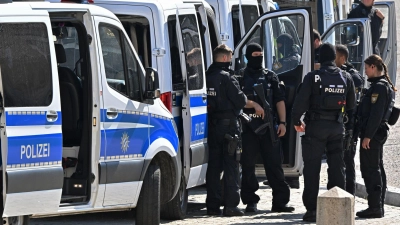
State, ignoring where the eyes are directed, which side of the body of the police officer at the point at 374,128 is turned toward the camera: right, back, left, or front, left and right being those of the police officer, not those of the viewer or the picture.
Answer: left

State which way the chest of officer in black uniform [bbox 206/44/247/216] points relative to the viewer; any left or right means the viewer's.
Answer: facing away from the viewer and to the right of the viewer

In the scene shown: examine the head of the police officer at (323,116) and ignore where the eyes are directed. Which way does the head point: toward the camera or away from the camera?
away from the camera

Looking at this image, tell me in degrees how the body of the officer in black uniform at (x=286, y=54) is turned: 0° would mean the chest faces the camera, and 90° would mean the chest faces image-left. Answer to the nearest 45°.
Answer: approximately 90°
